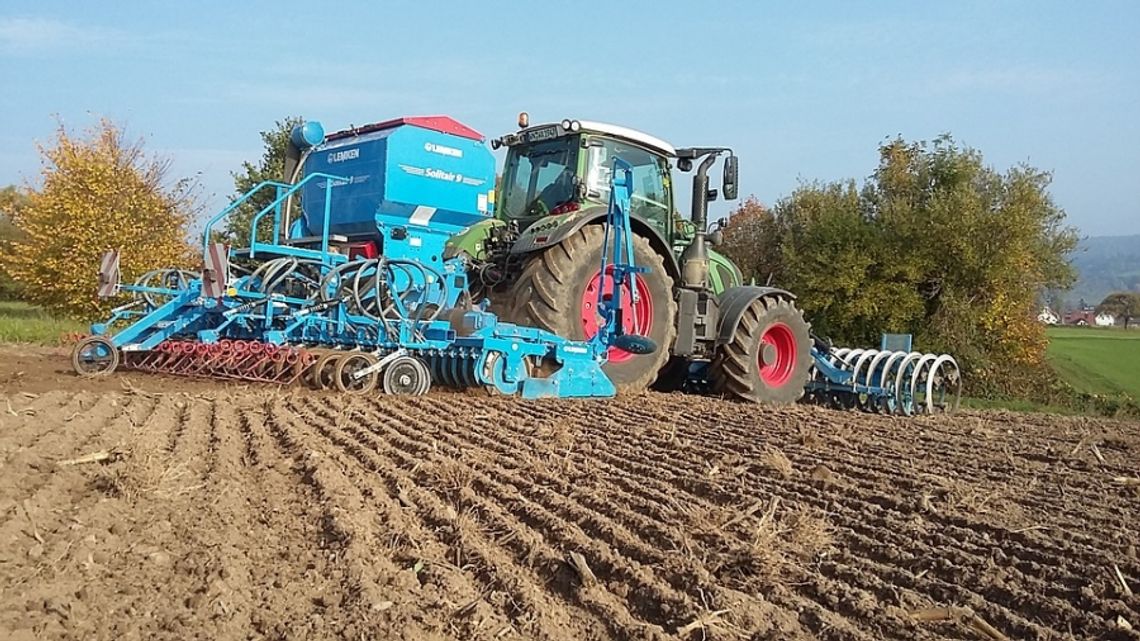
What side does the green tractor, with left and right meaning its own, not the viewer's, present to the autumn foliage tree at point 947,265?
front

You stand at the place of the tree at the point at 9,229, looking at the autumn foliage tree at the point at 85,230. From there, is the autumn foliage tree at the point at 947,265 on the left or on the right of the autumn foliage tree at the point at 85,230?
left

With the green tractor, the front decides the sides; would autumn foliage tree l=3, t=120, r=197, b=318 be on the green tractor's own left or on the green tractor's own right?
on the green tractor's own left

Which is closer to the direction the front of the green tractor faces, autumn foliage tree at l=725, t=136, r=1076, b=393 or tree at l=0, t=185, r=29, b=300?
the autumn foliage tree

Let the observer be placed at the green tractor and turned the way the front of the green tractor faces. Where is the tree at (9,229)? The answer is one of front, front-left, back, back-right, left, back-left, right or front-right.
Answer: left

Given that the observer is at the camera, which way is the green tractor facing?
facing away from the viewer and to the right of the viewer

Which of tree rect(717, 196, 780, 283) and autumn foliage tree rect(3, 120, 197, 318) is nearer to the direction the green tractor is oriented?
the tree

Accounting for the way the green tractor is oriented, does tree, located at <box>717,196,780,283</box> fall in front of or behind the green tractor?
in front
